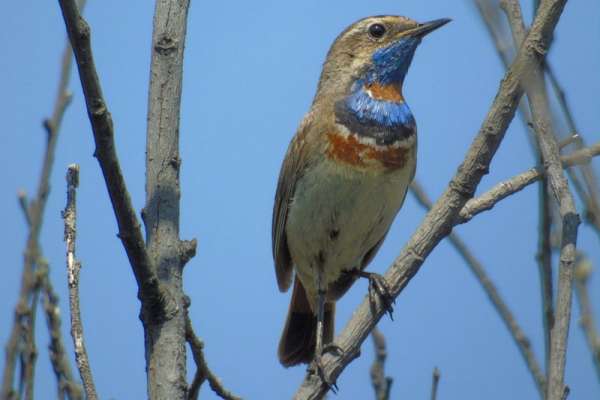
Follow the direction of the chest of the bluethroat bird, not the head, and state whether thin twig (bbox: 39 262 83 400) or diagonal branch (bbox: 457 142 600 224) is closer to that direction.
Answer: the diagonal branch

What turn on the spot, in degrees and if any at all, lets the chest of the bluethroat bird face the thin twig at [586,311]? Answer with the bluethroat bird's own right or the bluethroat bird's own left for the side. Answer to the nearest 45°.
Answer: approximately 90° to the bluethroat bird's own left

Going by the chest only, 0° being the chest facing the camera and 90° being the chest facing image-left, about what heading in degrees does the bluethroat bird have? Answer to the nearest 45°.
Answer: approximately 315°
